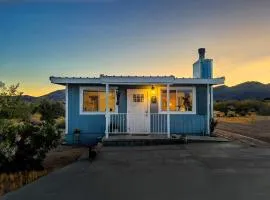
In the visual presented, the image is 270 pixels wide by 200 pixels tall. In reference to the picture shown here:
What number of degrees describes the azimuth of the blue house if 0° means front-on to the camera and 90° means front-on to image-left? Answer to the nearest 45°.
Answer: approximately 0°
